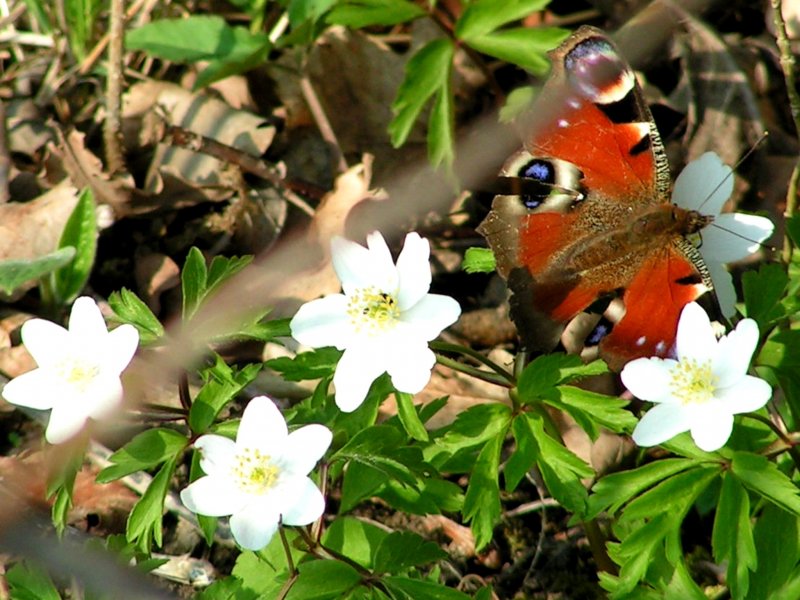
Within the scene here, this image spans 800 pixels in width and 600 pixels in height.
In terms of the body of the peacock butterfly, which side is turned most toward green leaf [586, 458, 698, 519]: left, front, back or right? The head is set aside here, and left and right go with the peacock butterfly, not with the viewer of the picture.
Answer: right

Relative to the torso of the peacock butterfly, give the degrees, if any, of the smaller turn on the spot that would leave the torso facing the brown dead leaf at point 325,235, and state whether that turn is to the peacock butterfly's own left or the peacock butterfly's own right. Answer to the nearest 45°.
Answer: approximately 135° to the peacock butterfly's own left

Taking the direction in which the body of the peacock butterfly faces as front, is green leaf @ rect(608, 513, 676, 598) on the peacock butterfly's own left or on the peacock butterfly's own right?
on the peacock butterfly's own right

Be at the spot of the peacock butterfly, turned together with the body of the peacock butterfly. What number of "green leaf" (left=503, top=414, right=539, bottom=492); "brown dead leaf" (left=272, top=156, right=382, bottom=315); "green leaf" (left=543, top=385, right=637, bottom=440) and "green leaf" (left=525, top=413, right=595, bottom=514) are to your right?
3

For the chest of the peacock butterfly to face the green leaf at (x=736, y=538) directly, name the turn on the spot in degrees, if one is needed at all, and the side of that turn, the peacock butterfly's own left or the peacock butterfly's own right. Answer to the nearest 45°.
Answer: approximately 45° to the peacock butterfly's own right

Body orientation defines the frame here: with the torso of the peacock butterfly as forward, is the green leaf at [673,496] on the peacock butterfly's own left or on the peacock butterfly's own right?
on the peacock butterfly's own right

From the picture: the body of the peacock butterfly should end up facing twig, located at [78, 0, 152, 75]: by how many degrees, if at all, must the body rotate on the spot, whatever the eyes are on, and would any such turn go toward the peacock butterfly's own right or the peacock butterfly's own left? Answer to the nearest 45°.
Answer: approximately 135° to the peacock butterfly's own left

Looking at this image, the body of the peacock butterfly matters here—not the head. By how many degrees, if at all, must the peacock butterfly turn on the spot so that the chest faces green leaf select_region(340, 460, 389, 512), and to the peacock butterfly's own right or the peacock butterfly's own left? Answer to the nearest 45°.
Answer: approximately 135° to the peacock butterfly's own right

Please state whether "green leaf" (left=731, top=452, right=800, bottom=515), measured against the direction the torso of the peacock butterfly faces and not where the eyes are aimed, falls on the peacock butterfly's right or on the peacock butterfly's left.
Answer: on the peacock butterfly's right

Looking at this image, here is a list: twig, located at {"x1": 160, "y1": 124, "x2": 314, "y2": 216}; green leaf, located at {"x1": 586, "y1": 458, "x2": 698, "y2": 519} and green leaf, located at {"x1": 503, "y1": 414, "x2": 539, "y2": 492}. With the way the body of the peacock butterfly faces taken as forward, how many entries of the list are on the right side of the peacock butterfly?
2

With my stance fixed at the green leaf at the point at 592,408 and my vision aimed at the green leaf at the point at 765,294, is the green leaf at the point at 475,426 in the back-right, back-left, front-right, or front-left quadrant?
back-left

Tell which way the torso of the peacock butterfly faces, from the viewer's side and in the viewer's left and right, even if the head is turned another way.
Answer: facing to the right of the viewer

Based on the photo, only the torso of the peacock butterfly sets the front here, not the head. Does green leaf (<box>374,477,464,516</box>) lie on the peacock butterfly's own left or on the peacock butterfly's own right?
on the peacock butterfly's own right

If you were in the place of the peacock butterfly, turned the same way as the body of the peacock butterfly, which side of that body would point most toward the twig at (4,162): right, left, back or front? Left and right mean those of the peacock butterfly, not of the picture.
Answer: back

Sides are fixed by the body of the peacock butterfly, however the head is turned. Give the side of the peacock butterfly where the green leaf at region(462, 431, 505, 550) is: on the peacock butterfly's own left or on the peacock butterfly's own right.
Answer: on the peacock butterfly's own right

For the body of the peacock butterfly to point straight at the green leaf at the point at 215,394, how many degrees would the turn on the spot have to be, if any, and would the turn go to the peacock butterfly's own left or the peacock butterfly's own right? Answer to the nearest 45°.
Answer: approximately 135° to the peacock butterfly's own right

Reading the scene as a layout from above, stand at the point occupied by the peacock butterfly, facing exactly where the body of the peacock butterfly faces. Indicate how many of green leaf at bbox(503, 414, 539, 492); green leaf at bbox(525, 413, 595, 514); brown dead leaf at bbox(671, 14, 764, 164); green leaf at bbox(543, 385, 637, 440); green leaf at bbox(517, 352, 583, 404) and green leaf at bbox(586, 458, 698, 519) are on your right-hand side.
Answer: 5
